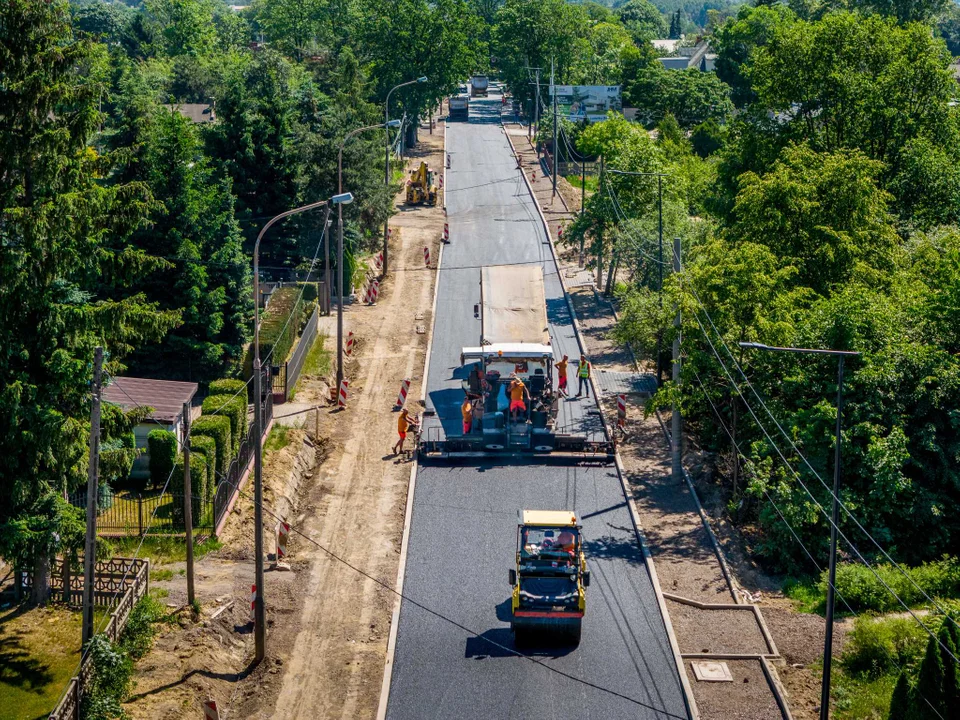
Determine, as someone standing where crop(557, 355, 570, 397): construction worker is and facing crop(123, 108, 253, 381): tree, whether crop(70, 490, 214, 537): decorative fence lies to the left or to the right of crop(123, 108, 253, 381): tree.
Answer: left

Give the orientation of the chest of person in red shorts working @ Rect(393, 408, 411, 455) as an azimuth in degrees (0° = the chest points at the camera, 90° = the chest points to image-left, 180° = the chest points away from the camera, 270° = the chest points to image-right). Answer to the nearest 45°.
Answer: approximately 270°

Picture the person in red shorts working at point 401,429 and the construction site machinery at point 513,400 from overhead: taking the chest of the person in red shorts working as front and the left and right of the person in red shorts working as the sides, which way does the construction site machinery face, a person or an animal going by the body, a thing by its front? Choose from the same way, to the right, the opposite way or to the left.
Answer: to the left

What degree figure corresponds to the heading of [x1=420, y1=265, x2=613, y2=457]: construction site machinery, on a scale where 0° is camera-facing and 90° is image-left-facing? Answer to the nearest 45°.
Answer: approximately 180°

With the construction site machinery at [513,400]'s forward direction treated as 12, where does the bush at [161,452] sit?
The bush is roughly at 8 o'clock from the construction site machinery.

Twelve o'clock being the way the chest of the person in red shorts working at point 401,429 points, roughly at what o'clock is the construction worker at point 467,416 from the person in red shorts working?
The construction worker is roughly at 12 o'clock from the person in red shorts working.
